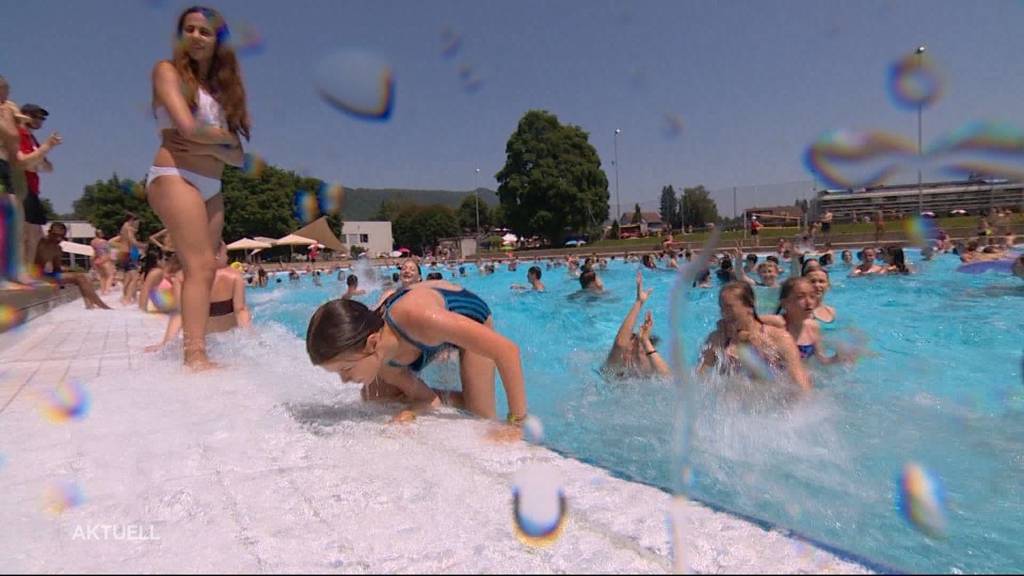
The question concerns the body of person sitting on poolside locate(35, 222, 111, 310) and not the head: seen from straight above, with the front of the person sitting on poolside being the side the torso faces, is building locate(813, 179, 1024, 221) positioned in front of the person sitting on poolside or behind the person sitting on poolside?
in front

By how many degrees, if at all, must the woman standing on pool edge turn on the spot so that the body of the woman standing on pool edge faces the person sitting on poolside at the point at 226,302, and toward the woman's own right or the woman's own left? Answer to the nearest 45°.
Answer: approximately 135° to the woman's own left

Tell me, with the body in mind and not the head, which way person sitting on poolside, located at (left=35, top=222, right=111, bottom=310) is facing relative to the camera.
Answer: to the viewer's right

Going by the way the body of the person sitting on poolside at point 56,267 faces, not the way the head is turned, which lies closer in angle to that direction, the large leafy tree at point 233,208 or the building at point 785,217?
the building

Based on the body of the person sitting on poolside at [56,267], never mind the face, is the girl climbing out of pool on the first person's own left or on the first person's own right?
on the first person's own right

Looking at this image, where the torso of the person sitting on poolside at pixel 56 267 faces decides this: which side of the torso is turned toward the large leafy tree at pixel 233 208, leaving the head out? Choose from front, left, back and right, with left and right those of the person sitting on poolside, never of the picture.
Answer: left

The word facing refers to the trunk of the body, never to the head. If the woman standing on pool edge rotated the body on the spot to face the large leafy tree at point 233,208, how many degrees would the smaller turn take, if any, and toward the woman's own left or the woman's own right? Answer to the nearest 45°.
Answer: approximately 135° to the woman's own left

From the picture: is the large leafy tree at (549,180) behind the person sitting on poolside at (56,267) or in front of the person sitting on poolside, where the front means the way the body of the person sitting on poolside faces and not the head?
in front
